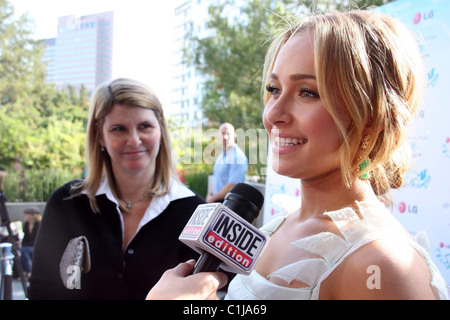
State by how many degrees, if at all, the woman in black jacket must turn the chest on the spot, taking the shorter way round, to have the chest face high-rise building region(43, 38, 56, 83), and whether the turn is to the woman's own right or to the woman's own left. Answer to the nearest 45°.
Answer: approximately 180°

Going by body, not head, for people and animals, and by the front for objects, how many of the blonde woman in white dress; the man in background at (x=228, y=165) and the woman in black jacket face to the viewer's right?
0

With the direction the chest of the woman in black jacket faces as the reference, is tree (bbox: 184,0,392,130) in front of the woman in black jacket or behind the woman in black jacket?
behind

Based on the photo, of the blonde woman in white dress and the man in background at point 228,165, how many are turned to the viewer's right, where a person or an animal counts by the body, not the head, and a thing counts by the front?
0

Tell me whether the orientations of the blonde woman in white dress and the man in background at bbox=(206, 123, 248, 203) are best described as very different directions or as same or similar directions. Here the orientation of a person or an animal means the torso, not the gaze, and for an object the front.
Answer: same or similar directions

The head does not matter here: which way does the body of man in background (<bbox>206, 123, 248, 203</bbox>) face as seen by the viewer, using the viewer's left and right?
facing the viewer and to the left of the viewer

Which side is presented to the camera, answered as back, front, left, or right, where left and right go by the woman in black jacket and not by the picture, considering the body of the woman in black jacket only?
front

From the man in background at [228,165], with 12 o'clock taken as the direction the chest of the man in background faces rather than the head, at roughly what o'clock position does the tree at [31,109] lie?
The tree is roughly at 3 o'clock from the man in background.
